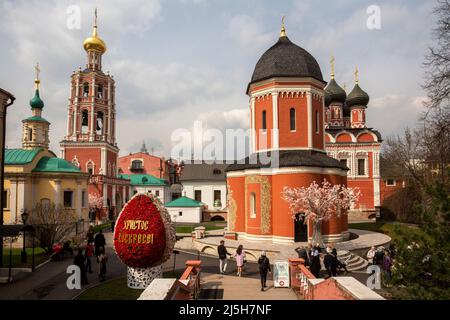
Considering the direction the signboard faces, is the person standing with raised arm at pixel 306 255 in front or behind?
behind

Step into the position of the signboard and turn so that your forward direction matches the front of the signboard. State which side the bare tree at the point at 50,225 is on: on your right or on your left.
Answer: on your right

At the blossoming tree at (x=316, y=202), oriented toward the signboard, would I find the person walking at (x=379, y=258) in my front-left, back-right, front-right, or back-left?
front-left

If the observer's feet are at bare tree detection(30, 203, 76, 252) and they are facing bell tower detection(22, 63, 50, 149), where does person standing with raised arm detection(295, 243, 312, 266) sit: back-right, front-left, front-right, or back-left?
back-right

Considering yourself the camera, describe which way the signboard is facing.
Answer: facing the viewer

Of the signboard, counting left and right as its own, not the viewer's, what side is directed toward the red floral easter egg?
right

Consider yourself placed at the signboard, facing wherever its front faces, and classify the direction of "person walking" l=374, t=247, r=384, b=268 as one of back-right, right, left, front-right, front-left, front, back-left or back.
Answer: back-left

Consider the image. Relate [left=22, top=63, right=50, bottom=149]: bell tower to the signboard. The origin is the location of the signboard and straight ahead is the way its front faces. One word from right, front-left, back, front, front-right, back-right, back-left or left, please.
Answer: back-right

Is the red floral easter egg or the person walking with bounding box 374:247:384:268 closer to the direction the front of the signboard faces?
the red floral easter egg

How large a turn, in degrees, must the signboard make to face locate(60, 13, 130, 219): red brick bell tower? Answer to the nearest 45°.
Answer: approximately 135° to its right
